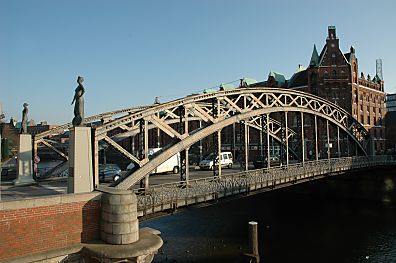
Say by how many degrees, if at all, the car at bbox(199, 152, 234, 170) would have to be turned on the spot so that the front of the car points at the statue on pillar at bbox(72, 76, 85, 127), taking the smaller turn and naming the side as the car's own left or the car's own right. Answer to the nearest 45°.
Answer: approximately 45° to the car's own left

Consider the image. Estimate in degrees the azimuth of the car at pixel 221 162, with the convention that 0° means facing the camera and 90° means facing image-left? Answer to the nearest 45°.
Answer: approximately 45°

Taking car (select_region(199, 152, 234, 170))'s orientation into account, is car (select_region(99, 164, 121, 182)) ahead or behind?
ahead

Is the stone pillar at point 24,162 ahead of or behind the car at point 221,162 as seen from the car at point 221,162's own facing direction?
ahead

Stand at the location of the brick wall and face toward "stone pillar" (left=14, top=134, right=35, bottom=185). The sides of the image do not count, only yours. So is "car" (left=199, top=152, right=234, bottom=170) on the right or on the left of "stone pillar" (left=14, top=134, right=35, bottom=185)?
right

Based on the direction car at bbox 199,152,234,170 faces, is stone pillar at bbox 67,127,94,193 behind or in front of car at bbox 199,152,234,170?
in front
